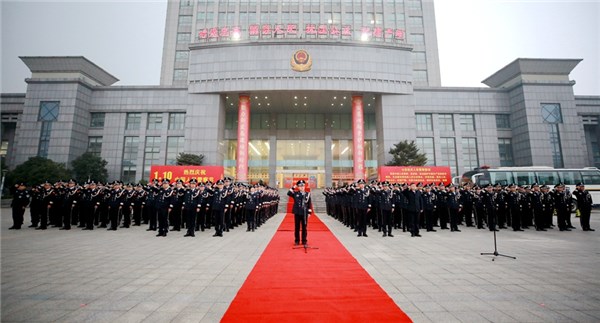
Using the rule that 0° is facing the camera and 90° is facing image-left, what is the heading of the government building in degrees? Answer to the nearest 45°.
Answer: approximately 0°

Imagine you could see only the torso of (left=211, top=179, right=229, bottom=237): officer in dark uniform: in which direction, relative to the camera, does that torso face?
toward the camera

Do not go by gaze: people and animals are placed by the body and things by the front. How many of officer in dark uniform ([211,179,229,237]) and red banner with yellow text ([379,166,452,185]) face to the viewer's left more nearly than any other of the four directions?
0

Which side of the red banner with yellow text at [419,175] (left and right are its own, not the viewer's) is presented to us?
front

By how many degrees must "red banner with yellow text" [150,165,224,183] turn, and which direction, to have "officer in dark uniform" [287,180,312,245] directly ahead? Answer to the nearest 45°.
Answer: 0° — it already faces them

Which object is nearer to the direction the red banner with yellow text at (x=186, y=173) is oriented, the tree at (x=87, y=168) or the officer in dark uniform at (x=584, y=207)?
the officer in dark uniform

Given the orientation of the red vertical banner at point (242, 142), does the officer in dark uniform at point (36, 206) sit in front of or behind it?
in front

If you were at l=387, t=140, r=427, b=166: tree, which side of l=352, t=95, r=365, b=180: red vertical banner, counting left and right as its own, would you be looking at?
left

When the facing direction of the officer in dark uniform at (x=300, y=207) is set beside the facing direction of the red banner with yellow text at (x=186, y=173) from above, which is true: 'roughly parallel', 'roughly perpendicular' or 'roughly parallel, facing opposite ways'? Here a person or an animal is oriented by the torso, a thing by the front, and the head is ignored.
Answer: roughly parallel

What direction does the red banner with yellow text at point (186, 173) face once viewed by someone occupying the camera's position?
facing the viewer

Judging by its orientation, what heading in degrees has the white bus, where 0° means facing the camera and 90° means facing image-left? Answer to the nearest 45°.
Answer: approximately 90°
